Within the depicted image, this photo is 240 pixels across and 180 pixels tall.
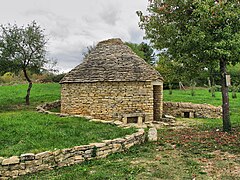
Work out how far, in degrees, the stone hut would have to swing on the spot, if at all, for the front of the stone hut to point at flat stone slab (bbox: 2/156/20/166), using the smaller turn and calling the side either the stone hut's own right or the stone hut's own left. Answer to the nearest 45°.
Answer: approximately 90° to the stone hut's own right

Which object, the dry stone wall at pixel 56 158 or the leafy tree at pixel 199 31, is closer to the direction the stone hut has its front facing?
the leafy tree

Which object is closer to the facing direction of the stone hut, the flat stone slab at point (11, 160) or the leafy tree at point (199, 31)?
the leafy tree

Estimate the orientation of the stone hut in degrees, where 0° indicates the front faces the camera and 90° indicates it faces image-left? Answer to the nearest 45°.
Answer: approximately 270°

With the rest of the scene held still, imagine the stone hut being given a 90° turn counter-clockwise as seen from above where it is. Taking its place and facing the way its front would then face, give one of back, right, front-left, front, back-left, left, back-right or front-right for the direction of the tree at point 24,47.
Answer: front-left

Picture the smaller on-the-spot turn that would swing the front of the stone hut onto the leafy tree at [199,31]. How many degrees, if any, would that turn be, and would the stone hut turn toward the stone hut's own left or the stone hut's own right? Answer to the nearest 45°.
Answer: approximately 45° to the stone hut's own right

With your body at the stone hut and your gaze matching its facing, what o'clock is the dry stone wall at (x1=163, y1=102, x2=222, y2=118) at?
The dry stone wall is roughly at 11 o'clock from the stone hut.

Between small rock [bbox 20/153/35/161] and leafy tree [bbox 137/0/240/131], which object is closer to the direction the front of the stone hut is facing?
the leafy tree
